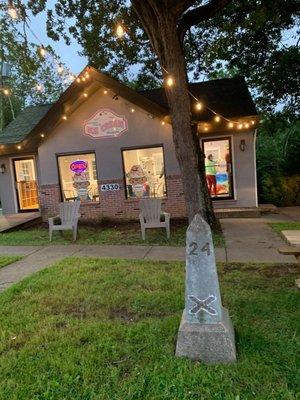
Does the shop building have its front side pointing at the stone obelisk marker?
yes

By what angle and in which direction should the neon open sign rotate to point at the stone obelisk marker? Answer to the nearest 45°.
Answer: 0° — it already faces it

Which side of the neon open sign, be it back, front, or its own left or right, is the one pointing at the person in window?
left

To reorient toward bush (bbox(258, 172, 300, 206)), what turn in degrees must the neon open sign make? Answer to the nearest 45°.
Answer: approximately 90° to its left

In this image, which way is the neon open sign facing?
toward the camera
